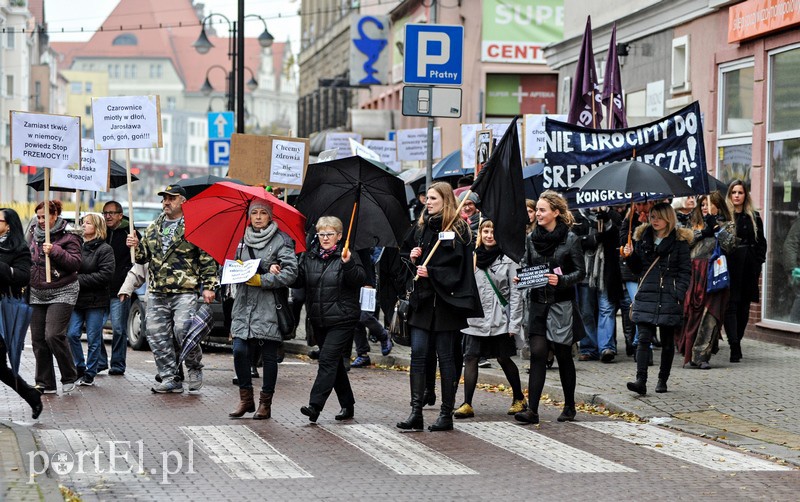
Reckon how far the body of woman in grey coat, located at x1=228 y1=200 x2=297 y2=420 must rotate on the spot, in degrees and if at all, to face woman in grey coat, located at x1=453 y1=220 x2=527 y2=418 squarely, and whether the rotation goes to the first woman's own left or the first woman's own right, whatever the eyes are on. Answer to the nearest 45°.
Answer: approximately 135° to the first woman's own left

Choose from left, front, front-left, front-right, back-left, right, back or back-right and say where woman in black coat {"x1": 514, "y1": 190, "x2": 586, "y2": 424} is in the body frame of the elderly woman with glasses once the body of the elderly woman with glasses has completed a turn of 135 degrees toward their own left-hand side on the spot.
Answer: front

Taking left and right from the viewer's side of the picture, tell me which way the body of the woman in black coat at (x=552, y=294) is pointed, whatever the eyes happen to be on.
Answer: facing the viewer and to the left of the viewer

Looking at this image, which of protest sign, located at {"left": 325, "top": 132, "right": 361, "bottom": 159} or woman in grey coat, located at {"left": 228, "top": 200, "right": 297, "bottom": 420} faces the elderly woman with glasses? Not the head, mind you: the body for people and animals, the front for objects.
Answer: the protest sign

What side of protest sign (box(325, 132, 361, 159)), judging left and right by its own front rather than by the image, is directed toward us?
front

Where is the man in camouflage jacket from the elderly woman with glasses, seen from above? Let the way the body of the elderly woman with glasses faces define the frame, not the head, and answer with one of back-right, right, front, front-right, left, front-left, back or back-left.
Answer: right

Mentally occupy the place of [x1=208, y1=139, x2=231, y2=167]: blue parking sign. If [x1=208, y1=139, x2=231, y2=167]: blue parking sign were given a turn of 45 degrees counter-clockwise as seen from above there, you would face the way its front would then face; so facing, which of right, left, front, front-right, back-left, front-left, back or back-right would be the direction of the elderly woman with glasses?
front-right

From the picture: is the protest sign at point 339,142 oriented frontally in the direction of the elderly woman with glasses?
yes

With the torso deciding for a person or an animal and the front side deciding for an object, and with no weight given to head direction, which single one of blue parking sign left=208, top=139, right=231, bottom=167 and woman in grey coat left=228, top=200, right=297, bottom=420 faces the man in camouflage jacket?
the blue parking sign

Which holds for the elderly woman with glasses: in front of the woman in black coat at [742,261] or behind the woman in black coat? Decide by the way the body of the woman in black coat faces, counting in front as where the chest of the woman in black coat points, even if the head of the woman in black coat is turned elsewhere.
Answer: in front

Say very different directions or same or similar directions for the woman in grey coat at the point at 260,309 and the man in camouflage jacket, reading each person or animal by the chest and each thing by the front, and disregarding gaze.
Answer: same or similar directions
